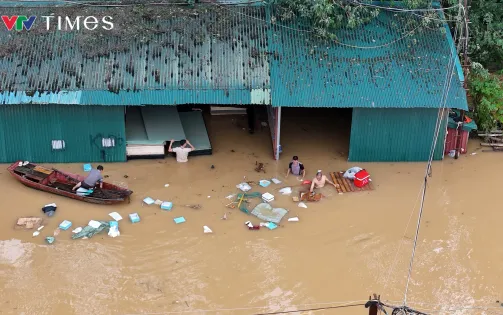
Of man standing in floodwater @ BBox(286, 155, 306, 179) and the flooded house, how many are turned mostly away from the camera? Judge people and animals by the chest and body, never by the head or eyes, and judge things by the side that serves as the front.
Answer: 0

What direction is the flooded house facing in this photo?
toward the camera

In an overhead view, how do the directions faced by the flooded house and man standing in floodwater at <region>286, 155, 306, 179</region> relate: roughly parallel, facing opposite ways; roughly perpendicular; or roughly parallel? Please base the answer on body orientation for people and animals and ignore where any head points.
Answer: roughly parallel

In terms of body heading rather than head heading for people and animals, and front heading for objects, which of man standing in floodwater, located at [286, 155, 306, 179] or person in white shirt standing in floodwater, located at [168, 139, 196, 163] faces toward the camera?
the man standing in floodwater

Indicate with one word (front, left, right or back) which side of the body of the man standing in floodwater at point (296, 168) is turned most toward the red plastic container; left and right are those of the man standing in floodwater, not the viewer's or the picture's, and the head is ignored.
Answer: left

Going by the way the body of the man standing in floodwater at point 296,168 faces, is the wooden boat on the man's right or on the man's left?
on the man's right
